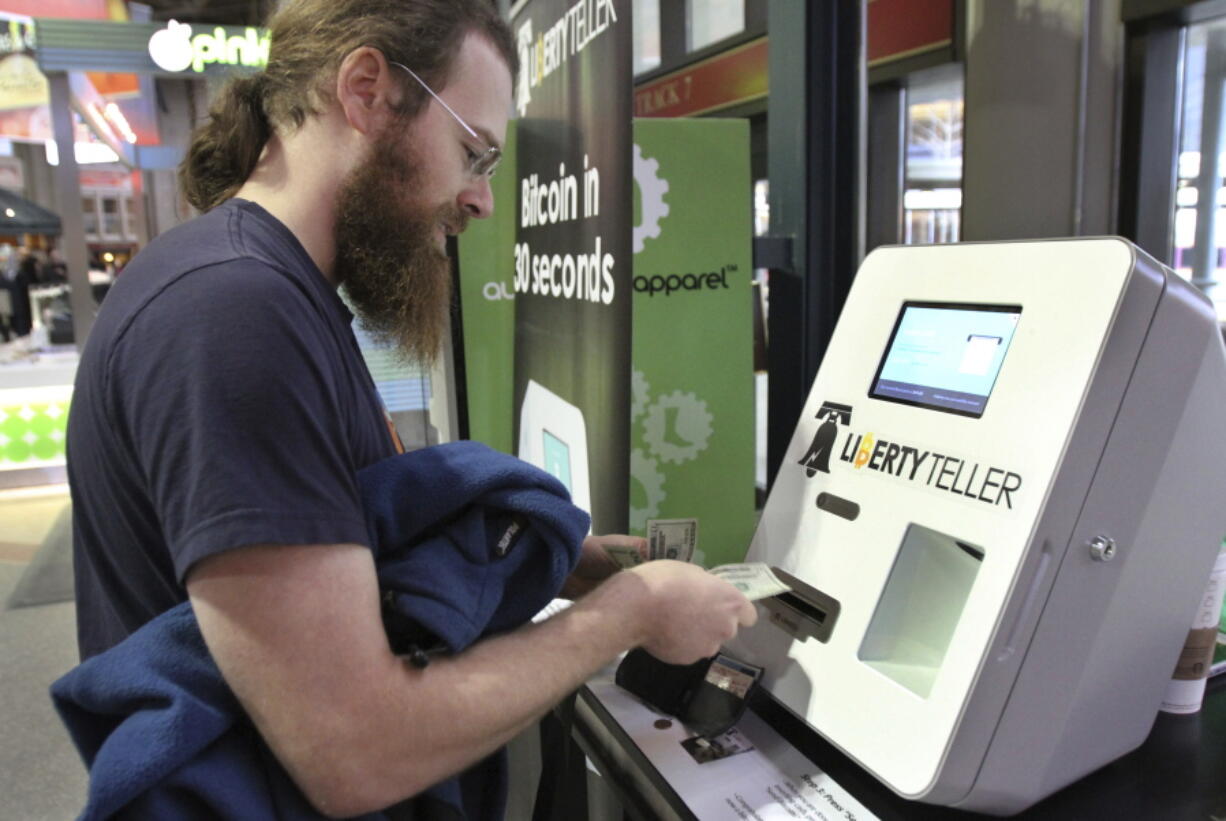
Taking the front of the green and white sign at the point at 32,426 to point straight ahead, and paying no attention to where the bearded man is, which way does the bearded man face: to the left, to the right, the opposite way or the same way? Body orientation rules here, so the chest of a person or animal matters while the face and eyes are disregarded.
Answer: to the left

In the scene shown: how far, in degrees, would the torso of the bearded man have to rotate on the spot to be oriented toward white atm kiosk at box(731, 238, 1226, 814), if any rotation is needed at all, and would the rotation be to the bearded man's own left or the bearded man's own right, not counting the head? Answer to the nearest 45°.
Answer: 0° — they already face it

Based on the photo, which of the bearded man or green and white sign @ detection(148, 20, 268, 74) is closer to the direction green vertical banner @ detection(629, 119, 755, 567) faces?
the bearded man

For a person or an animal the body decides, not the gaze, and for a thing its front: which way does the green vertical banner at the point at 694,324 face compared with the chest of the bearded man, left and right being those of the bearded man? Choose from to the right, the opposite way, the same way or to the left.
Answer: to the right

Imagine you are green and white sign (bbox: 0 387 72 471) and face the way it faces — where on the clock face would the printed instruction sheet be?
The printed instruction sheet is roughly at 12 o'clock from the green and white sign.

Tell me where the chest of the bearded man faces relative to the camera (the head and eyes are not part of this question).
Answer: to the viewer's right

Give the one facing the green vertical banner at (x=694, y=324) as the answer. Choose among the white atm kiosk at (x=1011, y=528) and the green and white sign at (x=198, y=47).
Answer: the green and white sign

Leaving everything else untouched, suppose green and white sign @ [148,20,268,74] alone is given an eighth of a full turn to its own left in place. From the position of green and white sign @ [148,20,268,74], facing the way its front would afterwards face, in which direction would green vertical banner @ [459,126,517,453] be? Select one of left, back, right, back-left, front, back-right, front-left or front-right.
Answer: front-right

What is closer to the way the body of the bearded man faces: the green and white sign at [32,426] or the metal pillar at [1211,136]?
the metal pillar

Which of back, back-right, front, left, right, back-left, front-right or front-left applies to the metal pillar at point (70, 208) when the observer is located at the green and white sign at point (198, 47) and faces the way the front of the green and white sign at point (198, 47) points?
back-right

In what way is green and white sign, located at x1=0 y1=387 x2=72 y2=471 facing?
toward the camera

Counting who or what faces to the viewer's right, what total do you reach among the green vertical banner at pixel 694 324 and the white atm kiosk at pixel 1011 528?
0

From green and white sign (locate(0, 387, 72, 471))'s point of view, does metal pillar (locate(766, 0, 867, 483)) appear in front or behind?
in front

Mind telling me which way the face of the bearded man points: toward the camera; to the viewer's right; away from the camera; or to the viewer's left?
to the viewer's right

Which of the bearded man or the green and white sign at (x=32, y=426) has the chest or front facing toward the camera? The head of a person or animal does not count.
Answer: the green and white sign

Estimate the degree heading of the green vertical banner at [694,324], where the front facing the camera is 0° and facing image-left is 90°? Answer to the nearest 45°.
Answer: approximately 0°
